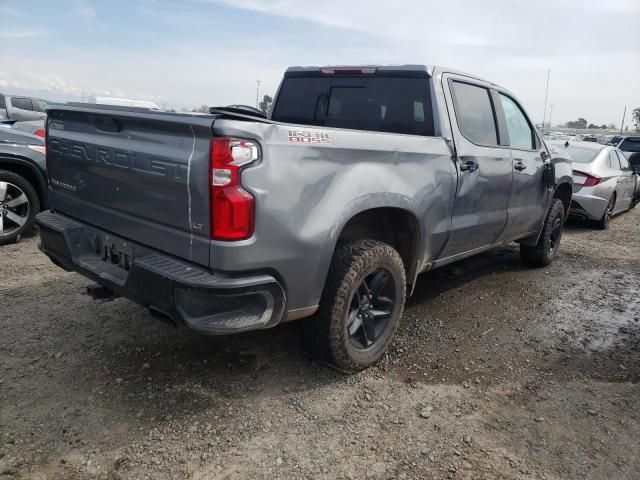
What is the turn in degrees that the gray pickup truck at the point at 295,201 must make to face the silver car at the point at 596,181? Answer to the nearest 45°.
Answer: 0° — it already faces it

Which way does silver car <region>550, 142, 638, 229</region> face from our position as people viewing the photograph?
facing away from the viewer and to the right of the viewer

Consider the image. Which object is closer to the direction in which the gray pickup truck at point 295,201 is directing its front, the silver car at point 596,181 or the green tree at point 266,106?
the silver car

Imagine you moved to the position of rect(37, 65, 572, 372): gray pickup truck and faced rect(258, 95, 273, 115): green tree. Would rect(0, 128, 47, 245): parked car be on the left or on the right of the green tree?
left

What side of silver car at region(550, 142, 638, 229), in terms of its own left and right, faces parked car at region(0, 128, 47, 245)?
back

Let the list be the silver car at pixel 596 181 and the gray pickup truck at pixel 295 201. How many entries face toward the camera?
0

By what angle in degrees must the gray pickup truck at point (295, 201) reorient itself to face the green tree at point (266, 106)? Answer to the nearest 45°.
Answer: approximately 45° to its left

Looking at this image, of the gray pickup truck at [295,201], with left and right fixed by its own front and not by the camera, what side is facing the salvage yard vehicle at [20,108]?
left

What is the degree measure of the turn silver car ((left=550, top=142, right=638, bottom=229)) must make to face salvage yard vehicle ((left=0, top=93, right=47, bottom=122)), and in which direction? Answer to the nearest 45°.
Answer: approximately 135° to its left

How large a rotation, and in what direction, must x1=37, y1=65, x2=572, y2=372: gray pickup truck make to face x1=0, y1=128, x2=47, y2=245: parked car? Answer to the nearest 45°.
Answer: approximately 90° to its left

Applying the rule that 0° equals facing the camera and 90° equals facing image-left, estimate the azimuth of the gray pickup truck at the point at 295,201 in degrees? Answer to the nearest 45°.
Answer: approximately 225°
